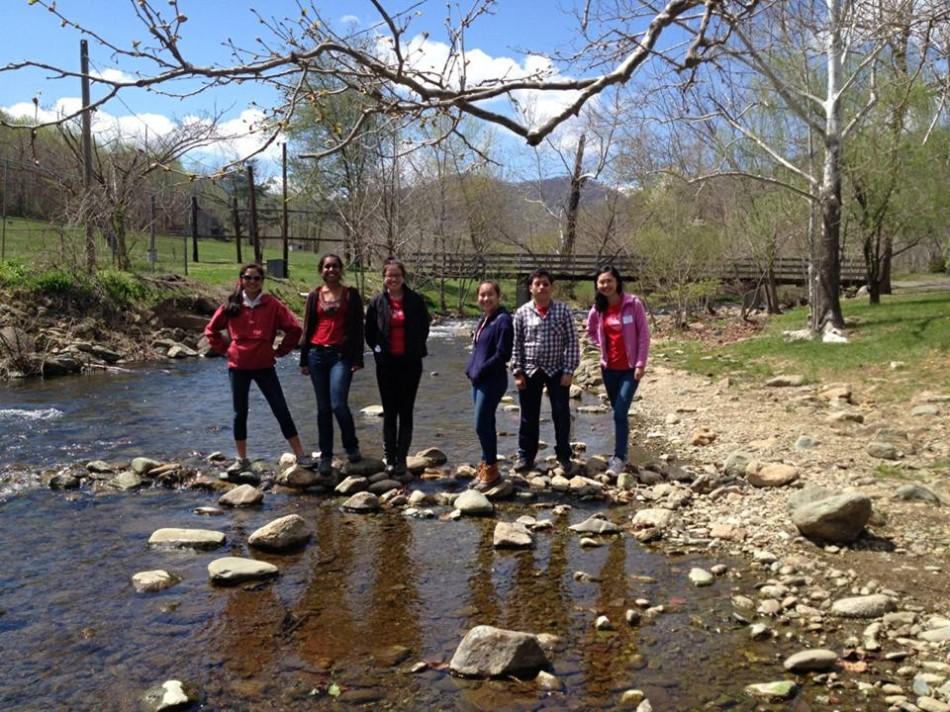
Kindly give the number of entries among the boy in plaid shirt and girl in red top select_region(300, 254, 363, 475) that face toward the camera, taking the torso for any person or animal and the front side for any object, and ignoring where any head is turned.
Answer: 2

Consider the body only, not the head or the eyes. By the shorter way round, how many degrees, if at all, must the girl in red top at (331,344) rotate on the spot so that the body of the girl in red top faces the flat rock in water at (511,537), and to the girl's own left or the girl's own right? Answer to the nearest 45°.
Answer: approximately 45° to the girl's own left

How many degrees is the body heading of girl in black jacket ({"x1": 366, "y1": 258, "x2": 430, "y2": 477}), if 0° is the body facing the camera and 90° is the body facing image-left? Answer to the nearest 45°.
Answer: approximately 0°

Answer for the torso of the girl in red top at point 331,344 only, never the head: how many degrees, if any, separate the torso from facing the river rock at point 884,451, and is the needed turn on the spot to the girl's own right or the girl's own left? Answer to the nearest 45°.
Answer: approximately 90° to the girl's own left

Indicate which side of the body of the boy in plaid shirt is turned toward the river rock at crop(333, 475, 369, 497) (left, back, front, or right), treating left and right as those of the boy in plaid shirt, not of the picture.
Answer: right
